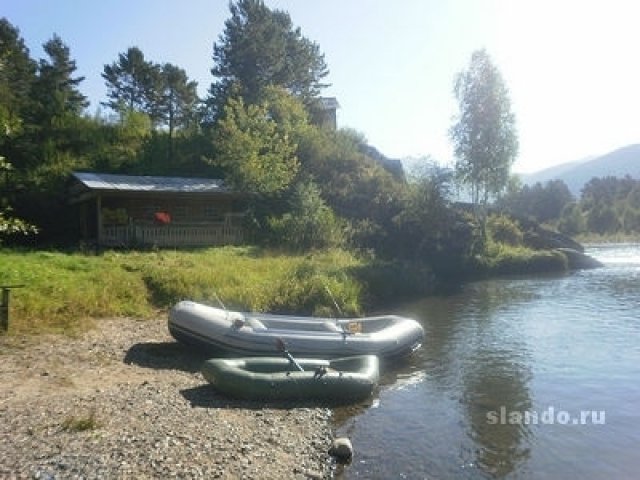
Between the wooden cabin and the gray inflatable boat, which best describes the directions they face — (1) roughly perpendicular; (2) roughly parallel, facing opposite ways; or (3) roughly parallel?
roughly perpendicular

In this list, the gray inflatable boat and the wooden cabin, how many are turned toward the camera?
1

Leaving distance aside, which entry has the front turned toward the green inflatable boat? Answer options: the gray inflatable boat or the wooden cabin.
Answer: the wooden cabin

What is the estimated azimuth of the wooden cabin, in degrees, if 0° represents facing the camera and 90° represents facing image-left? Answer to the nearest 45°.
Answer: approximately 0°

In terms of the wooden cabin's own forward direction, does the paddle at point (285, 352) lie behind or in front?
in front

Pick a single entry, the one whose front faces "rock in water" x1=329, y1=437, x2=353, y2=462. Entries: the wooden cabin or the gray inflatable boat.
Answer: the wooden cabin

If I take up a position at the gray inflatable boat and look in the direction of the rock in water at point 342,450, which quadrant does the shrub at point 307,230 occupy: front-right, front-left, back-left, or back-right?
back-left

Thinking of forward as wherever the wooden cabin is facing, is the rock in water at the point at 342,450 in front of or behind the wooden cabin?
in front
